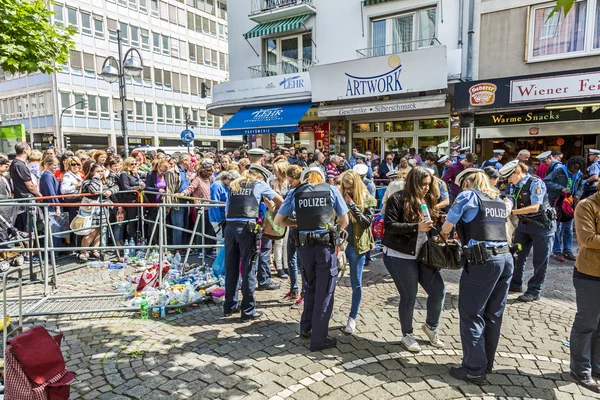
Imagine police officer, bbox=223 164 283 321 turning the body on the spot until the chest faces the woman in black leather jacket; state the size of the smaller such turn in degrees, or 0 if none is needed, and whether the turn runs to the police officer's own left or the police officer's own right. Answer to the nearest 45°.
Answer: approximately 90° to the police officer's own right

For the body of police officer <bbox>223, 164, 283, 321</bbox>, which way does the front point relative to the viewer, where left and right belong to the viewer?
facing away from the viewer and to the right of the viewer

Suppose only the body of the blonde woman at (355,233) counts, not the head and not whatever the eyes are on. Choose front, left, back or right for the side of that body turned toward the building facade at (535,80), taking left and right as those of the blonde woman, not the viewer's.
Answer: back

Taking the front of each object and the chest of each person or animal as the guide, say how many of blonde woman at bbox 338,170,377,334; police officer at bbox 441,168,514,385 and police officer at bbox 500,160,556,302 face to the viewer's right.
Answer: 0

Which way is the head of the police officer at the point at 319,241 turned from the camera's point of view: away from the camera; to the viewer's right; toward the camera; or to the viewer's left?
away from the camera

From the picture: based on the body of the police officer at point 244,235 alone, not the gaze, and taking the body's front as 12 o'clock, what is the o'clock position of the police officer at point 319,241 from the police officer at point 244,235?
the police officer at point 319,241 is roughly at 3 o'clock from the police officer at point 244,235.

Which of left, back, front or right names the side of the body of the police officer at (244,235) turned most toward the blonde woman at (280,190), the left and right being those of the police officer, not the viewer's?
front

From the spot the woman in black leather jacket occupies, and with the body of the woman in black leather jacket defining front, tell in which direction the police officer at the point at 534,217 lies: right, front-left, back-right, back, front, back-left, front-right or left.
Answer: left

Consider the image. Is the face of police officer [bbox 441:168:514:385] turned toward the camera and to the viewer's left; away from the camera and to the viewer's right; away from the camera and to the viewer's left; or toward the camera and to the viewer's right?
away from the camera and to the viewer's left

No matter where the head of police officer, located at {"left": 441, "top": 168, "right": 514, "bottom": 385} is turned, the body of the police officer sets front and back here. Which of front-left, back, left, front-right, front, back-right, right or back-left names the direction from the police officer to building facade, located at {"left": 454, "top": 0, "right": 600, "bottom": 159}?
front-right

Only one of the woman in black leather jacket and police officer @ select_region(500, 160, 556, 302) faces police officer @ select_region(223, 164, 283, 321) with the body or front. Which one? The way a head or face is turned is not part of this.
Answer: police officer @ select_region(500, 160, 556, 302)

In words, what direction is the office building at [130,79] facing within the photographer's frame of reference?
facing the viewer and to the right of the viewer

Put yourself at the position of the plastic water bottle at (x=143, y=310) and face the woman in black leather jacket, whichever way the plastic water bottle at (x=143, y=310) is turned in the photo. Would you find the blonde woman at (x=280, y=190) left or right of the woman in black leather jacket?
left

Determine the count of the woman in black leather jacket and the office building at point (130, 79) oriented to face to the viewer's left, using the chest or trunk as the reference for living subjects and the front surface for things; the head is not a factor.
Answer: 0

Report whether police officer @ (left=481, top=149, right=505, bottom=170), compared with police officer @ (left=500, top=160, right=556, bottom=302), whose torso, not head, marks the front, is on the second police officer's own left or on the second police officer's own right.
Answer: on the second police officer's own right

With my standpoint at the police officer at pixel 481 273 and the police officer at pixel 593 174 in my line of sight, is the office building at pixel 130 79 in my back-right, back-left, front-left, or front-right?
front-left
